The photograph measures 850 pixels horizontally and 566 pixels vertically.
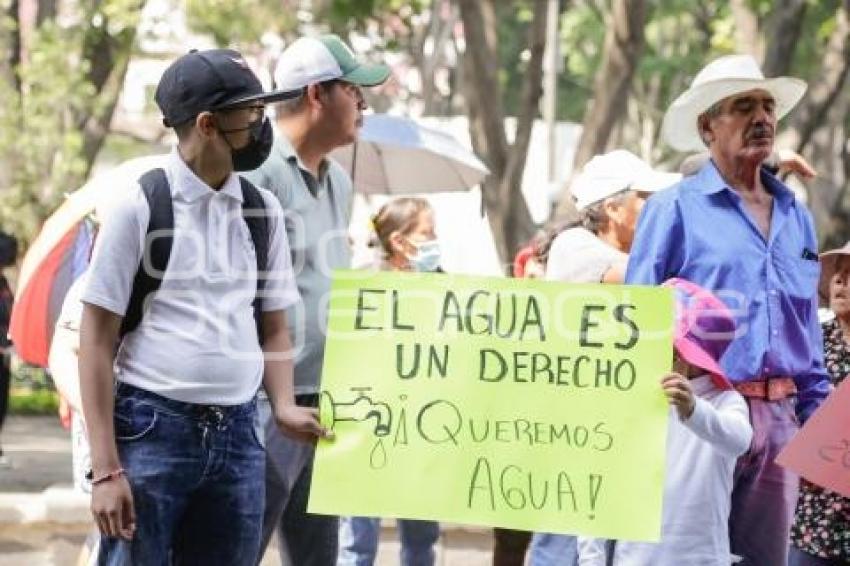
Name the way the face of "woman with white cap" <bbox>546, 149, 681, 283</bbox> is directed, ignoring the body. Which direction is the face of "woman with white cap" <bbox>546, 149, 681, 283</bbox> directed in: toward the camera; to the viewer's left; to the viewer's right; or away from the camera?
to the viewer's right

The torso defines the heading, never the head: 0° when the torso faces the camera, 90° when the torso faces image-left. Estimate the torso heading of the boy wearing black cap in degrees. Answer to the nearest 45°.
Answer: approximately 315°

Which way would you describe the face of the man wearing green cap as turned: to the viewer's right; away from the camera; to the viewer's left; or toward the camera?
to the viewer's right

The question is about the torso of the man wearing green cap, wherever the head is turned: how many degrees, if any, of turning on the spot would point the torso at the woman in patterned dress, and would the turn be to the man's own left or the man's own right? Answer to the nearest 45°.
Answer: approximately 45° to the man's own left

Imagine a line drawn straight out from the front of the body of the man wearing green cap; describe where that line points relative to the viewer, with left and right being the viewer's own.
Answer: facing the viewer and to the right of the viewer

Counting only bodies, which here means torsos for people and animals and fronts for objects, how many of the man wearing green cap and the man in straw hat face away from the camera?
0

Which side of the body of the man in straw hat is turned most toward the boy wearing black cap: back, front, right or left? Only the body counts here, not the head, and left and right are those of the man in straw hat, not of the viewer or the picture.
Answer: right
